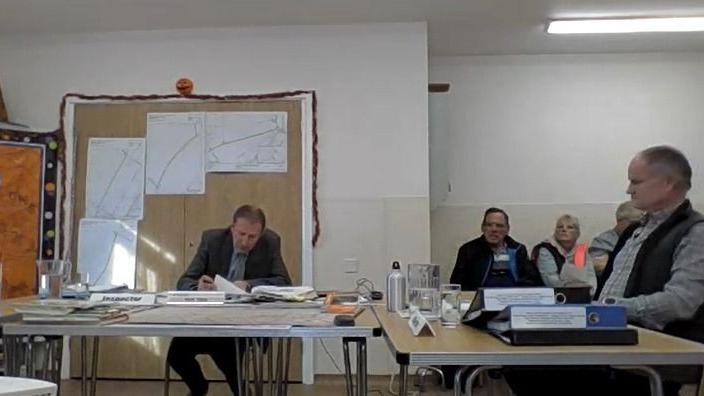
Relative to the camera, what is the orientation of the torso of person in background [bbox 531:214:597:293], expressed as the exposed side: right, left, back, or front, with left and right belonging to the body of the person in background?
front

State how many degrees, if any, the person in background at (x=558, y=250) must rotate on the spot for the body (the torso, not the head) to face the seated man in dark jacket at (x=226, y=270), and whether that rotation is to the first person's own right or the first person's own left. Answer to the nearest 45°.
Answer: approximately 45° to the first person's own right

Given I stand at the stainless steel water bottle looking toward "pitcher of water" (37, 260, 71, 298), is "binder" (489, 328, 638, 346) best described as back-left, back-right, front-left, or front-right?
back-left

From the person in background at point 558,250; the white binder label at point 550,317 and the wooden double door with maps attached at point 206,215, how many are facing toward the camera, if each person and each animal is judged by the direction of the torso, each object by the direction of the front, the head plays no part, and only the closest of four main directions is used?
3

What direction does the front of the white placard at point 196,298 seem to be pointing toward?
toward the camera

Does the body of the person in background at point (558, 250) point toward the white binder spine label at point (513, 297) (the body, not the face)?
yes

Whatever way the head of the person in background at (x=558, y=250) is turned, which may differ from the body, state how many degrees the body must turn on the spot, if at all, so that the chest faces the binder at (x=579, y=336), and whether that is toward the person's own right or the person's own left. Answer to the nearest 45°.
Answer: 0° — they already face it

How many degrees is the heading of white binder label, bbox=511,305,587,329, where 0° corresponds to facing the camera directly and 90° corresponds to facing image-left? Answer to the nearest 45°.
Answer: approximately 0°

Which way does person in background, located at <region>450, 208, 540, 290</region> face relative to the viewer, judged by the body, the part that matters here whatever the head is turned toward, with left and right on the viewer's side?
facing the viewer

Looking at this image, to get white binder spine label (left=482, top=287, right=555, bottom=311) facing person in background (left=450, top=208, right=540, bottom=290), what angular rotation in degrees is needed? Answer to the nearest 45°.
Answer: approximately 180°

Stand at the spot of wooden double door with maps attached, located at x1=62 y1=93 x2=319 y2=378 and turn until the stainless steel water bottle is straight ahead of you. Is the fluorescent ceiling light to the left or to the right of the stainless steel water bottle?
left

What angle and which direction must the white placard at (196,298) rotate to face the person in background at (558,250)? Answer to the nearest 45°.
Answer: approximately 135° to its left
